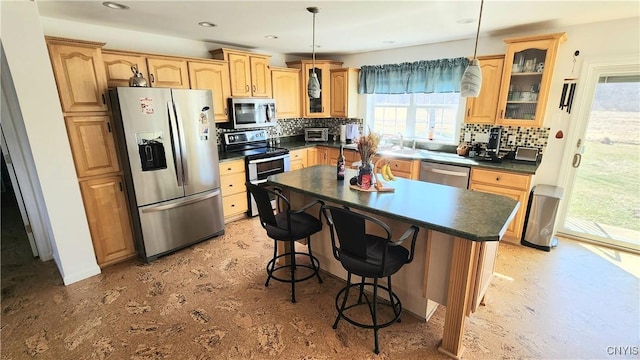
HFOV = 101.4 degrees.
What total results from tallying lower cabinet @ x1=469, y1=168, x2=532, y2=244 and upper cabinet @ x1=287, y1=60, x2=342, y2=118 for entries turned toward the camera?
2

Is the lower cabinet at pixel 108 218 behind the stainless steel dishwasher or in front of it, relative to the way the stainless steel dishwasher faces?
in front

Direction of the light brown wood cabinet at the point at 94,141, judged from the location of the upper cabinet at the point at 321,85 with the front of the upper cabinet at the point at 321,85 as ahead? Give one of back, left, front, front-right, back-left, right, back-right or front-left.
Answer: front-right

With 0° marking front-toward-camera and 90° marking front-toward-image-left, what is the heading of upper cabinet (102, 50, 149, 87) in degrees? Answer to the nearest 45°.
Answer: approximately 0°

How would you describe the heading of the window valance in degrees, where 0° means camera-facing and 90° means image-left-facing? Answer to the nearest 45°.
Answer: approximately 45°

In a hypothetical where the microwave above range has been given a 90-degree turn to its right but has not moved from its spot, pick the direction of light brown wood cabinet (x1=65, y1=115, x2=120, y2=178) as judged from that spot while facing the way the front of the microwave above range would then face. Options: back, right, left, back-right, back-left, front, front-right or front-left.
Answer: front

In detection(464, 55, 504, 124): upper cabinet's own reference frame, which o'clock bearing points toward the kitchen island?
The kitchen island is roughly at 12 o'clock from the upper cabinet.

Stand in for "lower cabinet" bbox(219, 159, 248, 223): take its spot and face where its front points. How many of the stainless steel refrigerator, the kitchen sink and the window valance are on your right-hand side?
1

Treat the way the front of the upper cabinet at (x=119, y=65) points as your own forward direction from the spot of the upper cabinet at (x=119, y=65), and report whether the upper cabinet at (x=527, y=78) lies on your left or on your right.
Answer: on your left

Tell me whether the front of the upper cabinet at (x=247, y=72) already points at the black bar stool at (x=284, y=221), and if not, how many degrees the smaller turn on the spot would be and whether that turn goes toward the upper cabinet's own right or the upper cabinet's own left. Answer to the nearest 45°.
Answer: approximately 45° to the upper cabinet's own right

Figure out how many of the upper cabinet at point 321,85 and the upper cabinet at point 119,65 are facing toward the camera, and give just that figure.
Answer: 2

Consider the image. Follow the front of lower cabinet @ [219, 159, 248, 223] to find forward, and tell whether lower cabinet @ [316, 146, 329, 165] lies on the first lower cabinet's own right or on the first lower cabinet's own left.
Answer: on the first lower cabinet's own left
